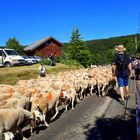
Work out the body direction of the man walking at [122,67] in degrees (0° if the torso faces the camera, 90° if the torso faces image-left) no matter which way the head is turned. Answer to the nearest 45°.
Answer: approximately 180°

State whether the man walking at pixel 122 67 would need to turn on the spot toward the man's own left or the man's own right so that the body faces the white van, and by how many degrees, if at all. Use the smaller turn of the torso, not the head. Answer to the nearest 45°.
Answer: approximately 45° to the man's own left

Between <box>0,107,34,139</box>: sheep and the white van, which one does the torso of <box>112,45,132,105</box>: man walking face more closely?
the white van

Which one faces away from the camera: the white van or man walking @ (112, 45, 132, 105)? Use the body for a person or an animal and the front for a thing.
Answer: the man walking

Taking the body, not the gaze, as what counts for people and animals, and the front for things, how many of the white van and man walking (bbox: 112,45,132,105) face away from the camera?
1
